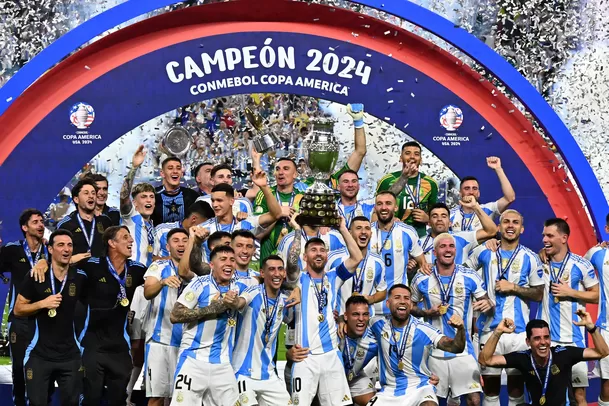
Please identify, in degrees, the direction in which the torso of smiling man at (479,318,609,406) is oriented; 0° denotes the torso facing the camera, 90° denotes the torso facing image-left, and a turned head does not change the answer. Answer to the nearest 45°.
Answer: approximately 0°
